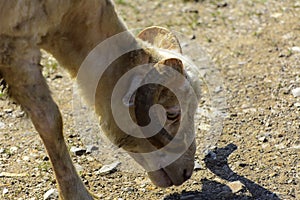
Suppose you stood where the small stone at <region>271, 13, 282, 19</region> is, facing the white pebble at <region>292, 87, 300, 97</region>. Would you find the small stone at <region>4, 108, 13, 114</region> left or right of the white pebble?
right

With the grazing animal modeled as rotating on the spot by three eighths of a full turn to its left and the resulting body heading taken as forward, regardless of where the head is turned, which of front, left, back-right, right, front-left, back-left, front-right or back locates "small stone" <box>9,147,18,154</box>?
front

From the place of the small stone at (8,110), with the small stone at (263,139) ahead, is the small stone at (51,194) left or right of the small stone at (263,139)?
right

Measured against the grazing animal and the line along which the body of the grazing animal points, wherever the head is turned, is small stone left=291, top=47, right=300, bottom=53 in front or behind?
in front

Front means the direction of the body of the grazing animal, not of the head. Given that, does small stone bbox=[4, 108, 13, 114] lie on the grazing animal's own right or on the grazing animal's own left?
on the grazing animal's own left

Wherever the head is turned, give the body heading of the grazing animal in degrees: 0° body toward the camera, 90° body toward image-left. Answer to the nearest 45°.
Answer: approximately 270°

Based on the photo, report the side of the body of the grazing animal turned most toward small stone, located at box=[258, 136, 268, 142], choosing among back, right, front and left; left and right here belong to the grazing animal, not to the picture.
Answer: front

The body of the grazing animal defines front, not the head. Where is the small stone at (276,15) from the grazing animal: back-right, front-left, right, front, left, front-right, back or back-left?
front-left
